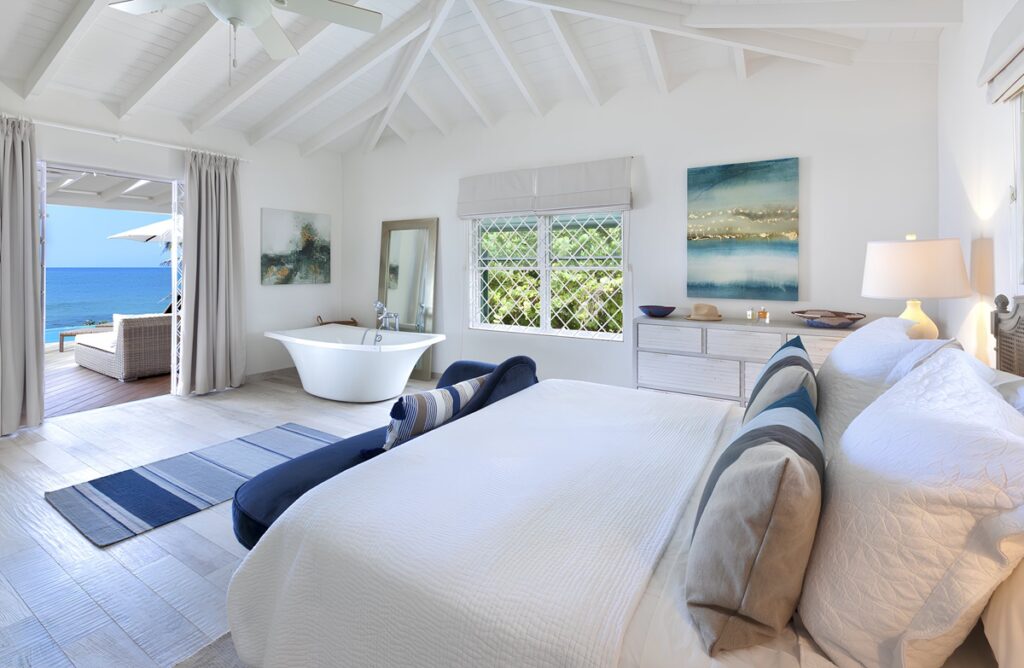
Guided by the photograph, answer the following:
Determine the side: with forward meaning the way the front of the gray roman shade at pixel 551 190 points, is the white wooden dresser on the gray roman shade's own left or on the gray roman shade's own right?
on the gray roman shade's own left

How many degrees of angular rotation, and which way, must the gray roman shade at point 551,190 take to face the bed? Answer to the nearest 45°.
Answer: approximately 45° to its left

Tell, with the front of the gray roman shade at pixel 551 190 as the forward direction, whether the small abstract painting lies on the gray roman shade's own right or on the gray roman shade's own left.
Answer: on the gray roman shade's own right

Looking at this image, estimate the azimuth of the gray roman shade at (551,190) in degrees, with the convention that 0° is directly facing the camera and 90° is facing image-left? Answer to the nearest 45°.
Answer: approximately 45°

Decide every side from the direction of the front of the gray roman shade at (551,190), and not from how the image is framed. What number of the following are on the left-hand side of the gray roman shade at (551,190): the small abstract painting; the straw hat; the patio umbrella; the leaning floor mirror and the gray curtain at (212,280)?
1

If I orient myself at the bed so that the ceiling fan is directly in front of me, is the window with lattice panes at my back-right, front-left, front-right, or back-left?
front-right

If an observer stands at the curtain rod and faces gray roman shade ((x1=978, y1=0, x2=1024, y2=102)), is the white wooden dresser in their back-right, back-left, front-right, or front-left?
front-left

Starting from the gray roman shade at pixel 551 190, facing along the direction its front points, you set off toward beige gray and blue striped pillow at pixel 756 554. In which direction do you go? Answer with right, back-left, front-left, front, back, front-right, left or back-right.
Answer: front-left
